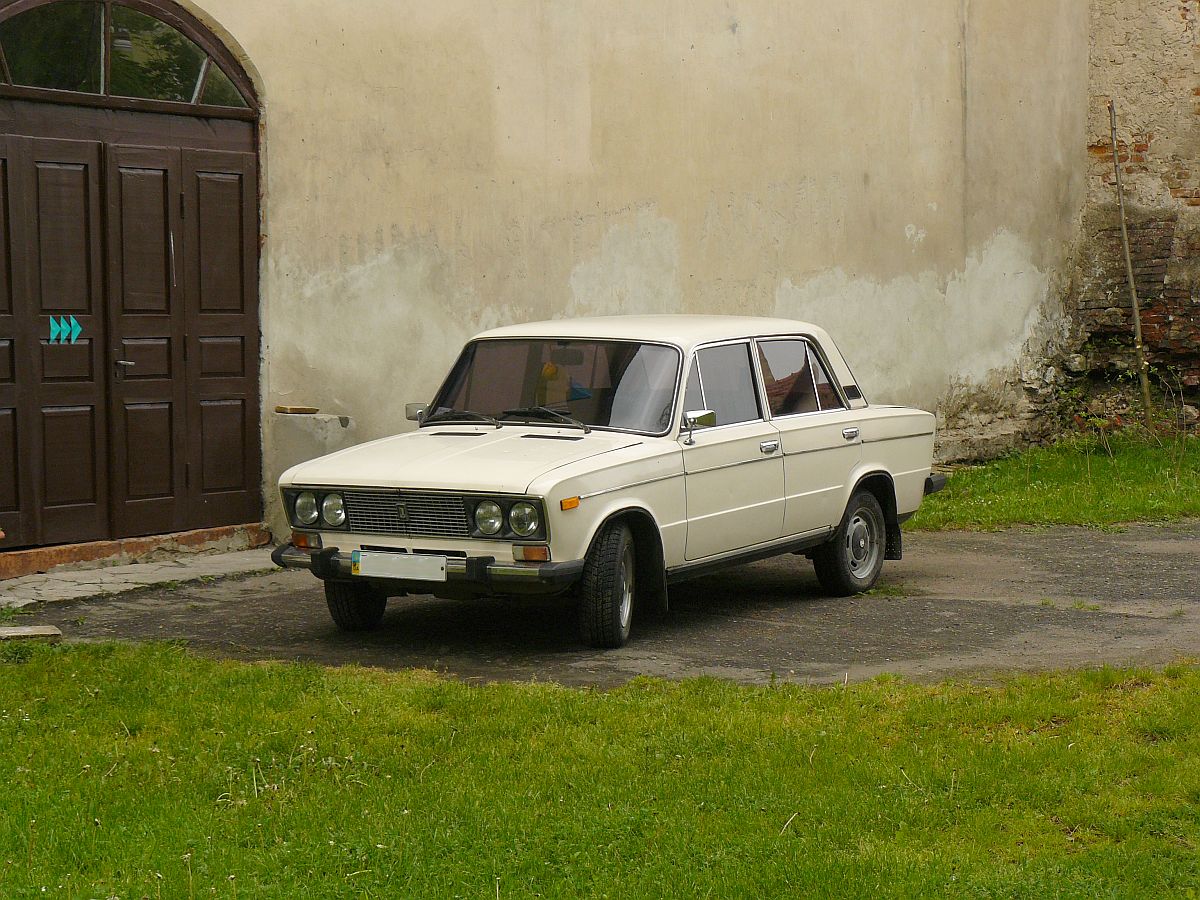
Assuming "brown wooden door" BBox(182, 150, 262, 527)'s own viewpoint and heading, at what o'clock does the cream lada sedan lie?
The cream lada sedan is roughly at 11 o'clock from the brown wooden door.

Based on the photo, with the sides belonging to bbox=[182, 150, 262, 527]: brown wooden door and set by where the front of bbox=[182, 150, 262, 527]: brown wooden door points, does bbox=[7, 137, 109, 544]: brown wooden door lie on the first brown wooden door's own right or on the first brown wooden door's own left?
on the first brown wooden door's own right

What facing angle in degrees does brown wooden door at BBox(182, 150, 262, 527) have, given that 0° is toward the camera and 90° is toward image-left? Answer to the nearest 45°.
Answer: approximately 0°

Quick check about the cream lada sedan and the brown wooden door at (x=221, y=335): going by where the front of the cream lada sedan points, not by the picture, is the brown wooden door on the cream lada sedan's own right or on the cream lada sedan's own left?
on the cream lada sedan's own right

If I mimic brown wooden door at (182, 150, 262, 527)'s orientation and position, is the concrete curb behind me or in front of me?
in front

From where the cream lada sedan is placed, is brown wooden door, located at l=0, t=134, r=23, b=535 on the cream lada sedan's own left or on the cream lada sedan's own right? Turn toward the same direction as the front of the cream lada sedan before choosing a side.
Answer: on the cream lada sedan's own right

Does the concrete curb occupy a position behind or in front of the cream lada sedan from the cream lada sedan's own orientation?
in front

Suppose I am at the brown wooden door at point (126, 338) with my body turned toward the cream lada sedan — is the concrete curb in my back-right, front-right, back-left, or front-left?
front-right

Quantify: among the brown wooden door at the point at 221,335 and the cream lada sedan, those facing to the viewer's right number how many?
0

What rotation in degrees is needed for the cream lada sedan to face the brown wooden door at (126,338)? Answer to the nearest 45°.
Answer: approximately 90° to its right
